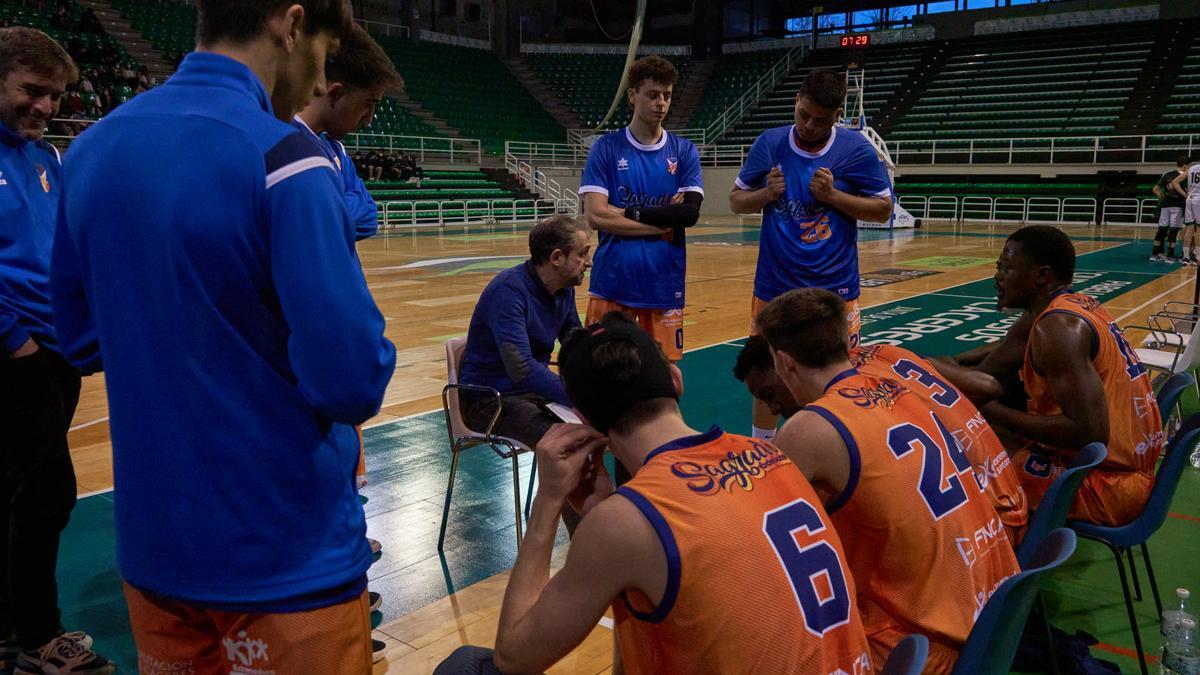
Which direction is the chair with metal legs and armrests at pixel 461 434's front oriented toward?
to the viewer's right

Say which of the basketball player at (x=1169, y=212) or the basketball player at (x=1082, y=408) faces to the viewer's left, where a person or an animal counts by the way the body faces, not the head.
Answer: the basketball player at (x=1082, y=408)

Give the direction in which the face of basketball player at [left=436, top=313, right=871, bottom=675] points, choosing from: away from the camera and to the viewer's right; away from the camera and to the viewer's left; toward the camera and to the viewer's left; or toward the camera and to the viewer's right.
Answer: away from the camera and to the viewer's left

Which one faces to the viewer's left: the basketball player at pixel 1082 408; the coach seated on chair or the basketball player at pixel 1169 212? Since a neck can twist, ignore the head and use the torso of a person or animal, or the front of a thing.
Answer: the basketball player at pixel 1082 408

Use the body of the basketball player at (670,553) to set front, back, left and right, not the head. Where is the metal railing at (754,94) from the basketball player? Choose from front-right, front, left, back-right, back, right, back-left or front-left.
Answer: front-right

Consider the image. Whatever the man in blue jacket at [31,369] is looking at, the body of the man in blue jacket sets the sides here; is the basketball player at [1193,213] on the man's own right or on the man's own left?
on the man's own left

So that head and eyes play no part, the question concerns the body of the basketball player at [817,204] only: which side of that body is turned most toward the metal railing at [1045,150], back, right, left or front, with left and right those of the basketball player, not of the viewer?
back

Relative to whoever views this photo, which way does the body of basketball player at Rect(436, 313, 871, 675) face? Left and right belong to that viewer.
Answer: facing away from the viewer and to the left of the viewer

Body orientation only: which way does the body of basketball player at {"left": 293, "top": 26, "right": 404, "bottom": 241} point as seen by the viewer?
to the viewer's right

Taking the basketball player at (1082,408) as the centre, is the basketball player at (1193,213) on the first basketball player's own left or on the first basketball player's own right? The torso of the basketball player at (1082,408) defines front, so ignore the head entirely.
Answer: on the first basketball player's own right

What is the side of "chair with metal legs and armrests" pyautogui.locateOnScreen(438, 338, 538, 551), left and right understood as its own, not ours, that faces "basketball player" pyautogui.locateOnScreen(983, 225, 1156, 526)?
front

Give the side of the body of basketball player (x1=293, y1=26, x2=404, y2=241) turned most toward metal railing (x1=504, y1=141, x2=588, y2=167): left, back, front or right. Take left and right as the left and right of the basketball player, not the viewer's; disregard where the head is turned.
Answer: left

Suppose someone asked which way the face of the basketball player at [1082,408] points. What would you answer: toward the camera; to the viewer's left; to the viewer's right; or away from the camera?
to the viewer's left

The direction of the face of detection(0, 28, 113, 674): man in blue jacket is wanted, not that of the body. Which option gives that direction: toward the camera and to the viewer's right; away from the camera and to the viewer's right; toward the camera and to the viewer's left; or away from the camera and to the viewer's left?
toward the camera and to the viewer's right

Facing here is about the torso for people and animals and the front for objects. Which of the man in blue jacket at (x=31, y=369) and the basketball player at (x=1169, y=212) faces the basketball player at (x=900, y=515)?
the man in blue jacket

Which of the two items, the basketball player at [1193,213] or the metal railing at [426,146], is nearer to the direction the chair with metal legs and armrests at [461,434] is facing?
the basketball player
